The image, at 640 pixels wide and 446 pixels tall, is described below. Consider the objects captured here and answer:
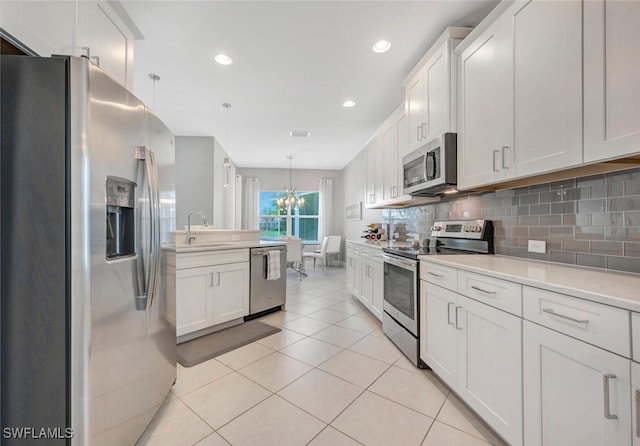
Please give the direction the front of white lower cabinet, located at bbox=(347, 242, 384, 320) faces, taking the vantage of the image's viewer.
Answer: facing to the left of the viewer

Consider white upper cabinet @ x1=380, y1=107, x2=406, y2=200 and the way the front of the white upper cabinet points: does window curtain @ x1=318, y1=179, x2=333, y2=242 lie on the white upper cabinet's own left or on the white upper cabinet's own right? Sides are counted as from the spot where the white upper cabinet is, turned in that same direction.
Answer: on the white upper cabinet's own right

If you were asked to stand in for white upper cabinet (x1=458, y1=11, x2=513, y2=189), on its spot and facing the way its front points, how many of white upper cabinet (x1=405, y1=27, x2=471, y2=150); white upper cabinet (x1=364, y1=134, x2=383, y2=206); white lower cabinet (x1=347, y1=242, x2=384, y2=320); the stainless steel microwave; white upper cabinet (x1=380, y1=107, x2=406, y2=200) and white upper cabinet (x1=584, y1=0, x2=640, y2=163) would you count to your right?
5

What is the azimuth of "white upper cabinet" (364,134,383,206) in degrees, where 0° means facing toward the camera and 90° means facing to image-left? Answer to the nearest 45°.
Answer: approximately 90°

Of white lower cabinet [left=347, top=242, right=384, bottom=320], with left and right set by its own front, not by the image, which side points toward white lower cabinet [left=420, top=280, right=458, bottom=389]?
left

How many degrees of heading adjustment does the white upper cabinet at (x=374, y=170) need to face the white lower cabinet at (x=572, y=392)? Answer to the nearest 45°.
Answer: approximately 90° to its left

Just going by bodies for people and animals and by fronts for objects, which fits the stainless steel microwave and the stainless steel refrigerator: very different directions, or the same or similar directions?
very different directions

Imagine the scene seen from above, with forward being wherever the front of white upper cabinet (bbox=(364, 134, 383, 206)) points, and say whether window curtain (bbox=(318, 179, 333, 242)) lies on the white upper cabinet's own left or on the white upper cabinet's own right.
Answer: on the white upper cabinet's own right

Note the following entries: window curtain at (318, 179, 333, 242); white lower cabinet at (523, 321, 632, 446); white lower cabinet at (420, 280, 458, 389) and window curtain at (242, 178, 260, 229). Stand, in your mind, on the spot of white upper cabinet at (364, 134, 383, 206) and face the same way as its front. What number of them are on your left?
2

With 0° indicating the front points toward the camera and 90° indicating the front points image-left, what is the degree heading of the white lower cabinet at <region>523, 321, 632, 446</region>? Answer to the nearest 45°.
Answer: approximately 45°

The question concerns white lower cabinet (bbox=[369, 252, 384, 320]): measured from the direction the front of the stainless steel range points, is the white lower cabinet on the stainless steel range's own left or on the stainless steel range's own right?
on the stainless steel range's own right

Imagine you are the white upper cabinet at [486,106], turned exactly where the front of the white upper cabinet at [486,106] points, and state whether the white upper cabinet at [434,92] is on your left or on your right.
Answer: on your right
